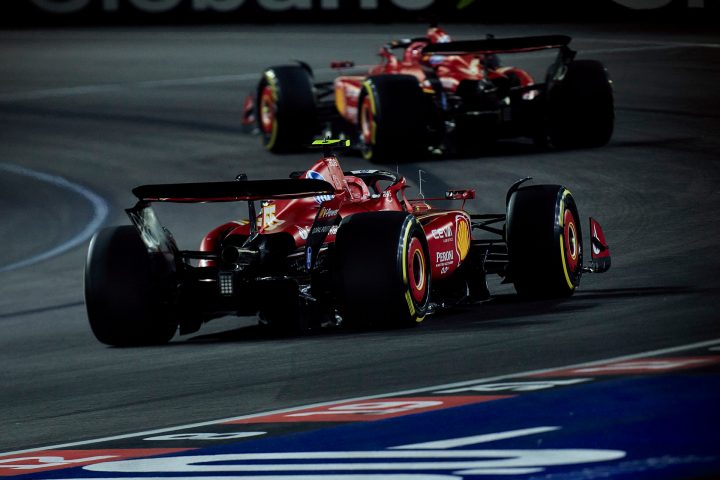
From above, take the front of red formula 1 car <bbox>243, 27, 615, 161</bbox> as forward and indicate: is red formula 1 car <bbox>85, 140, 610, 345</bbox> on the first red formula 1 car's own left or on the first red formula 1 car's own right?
on the first red formula 1 car's own left

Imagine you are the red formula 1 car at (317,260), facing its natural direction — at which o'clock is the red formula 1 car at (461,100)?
the red formula 1 car at (461,100) is roughly at 11 o'clock from the red formula 1 car at (317,260).

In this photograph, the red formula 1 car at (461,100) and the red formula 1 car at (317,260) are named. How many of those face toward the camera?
0

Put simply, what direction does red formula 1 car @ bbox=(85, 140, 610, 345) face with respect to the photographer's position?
facing away from the viewer and to the right of the viewer

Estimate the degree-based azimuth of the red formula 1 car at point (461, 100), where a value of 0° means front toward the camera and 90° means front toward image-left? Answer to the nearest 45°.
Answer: approximately 135°
